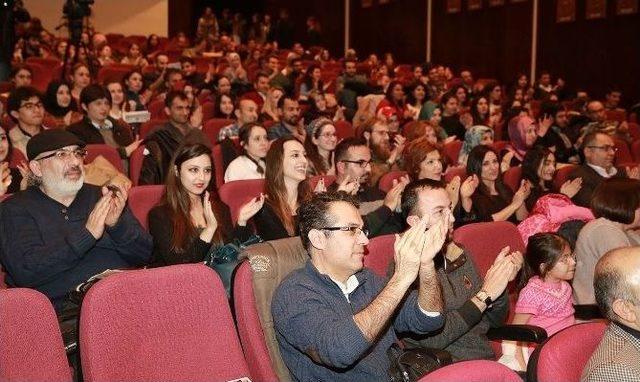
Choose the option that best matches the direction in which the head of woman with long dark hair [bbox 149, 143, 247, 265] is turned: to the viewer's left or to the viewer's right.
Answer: to the viewer's right

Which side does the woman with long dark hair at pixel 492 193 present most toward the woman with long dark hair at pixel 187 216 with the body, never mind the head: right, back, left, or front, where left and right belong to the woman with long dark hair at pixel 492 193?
right

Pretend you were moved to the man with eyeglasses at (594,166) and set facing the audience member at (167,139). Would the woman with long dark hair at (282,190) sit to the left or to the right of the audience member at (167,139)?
left

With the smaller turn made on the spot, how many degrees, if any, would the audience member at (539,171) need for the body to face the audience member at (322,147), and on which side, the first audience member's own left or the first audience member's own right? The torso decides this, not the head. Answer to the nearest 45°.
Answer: approximately 135° to the first audience member's own right

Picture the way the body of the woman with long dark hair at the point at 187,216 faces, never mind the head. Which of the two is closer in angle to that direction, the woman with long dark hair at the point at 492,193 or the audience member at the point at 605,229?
the audience member

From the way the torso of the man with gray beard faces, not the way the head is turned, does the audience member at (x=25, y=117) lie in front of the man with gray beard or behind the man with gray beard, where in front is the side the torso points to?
behind
